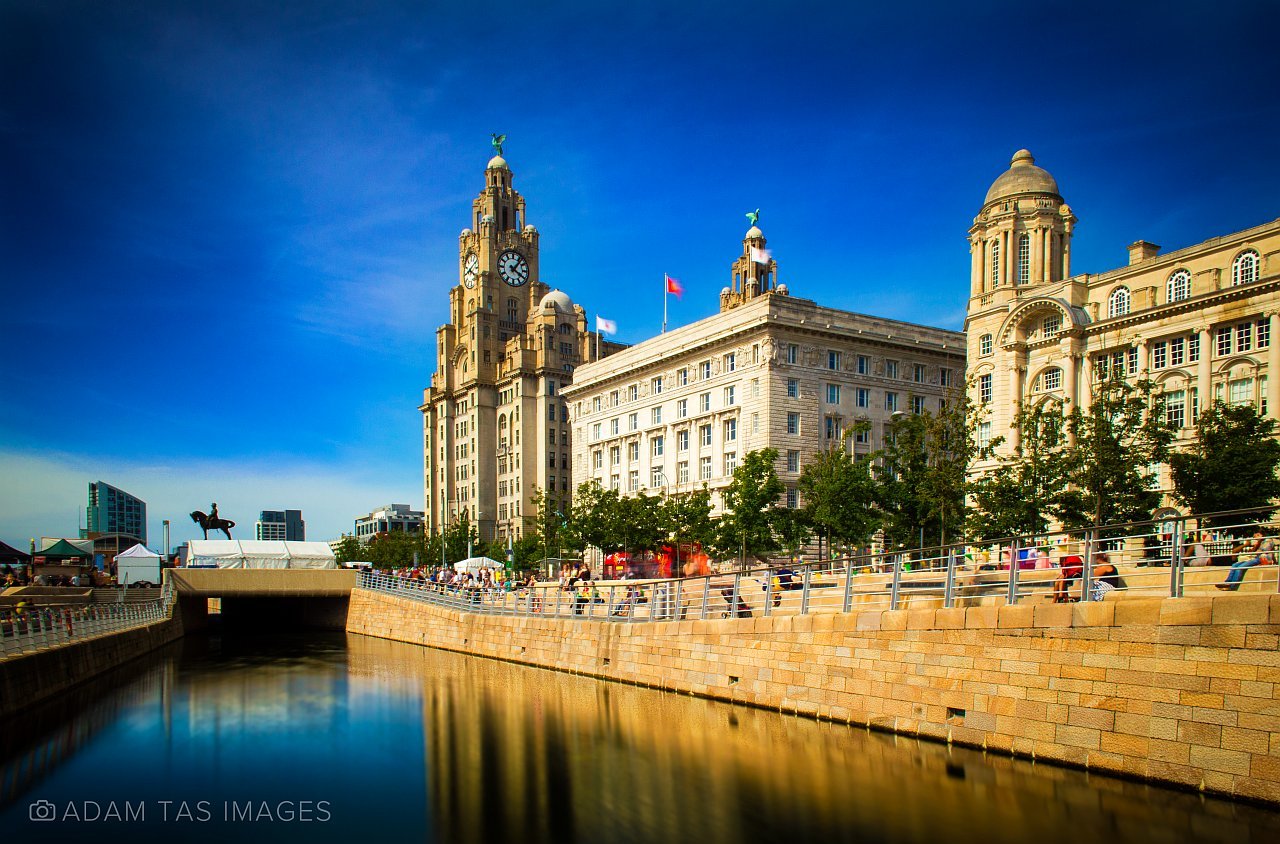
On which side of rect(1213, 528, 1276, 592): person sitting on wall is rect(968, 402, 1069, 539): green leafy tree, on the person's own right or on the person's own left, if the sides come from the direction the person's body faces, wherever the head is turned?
on the person's own right

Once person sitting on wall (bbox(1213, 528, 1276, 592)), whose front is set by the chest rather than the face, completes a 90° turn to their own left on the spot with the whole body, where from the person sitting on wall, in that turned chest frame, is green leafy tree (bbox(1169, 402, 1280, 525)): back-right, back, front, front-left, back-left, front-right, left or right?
back

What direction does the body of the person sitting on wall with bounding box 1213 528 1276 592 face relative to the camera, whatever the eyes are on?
to the viewer's left

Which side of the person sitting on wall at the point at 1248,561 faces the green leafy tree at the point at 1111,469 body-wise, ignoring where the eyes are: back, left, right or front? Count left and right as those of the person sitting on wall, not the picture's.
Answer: right
